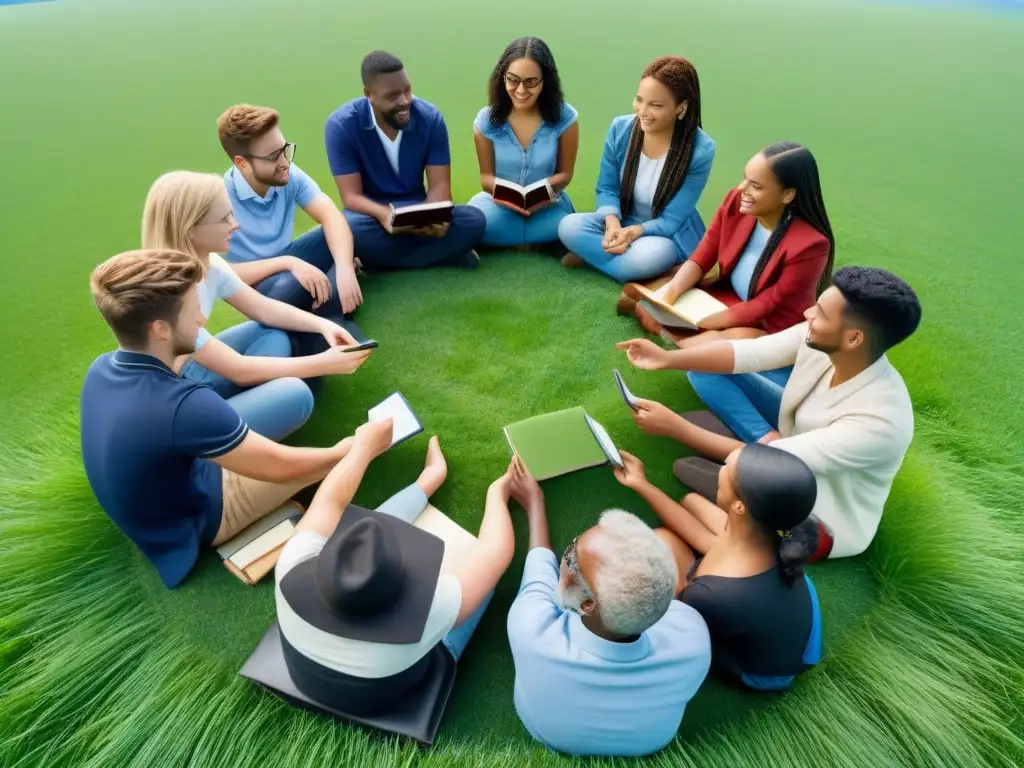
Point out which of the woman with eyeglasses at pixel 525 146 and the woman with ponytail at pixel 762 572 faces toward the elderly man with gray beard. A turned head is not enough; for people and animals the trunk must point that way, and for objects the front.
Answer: the woman with eyeglasses

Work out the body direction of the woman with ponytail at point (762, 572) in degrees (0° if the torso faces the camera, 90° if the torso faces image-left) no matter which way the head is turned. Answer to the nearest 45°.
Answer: approximately 135°

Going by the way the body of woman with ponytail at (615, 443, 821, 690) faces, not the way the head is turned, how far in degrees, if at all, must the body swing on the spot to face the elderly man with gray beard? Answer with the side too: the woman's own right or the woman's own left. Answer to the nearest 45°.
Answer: approximately 90° to the woman's own left

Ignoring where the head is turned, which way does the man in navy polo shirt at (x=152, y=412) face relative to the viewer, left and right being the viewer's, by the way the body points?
facing away from the viewer and to the right of the viewer

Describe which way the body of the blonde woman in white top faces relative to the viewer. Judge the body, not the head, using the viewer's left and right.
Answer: facing to the right of the viewer

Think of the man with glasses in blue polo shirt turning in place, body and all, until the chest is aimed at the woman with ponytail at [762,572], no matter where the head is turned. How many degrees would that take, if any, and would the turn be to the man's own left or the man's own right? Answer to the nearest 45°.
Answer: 0° — they already face them

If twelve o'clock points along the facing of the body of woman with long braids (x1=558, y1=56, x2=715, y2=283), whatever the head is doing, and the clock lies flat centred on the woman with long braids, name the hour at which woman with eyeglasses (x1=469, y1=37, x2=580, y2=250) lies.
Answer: The woman with eyeglasses is roughly at 2 o'clock from the woman with long braids.

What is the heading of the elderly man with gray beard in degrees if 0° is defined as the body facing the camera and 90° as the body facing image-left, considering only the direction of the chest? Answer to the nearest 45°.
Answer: approximately 180°

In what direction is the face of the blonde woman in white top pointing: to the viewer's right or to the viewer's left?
to the viewer's right

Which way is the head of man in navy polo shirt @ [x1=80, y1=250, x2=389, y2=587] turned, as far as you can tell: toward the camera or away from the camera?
away from the camera

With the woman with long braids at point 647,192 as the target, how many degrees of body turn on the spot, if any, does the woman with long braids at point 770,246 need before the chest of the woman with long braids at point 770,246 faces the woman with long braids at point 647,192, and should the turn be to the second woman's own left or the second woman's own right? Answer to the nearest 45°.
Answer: approximately 90° to the second woman's own right

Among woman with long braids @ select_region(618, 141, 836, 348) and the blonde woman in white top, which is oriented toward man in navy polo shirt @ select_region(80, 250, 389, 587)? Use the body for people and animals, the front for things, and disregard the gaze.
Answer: the woman with long braids
